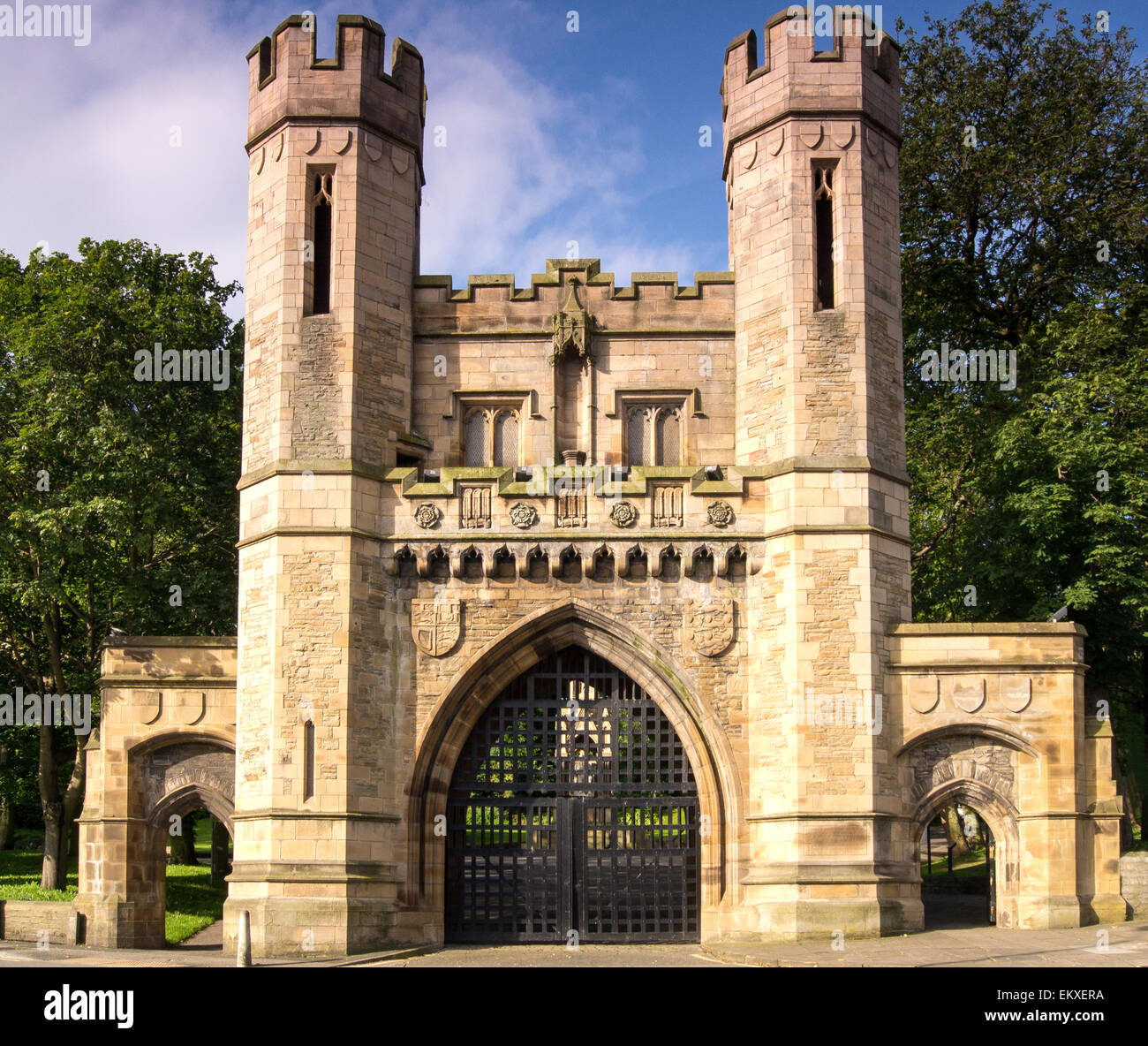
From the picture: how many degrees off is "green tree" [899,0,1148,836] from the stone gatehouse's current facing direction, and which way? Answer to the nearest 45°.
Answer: approximately 135° to its left

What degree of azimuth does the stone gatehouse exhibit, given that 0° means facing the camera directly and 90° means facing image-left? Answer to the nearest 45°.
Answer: approximately 0°

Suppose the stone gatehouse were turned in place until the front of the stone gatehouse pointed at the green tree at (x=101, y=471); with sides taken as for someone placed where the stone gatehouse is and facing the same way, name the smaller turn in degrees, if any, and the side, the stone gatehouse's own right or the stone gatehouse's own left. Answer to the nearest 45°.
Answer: approximately 135° to the stone gatehouse's own right
